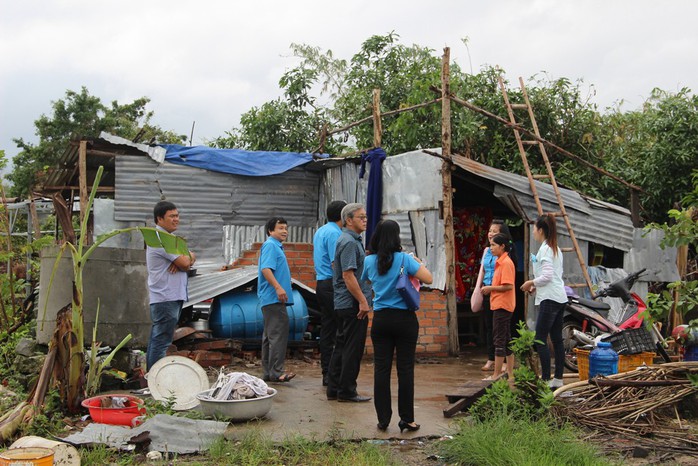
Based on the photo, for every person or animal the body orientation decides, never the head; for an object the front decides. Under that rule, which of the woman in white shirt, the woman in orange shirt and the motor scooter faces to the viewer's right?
the motor scooter

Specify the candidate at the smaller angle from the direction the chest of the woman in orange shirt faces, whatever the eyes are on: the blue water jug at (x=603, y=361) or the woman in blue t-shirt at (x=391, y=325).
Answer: the woman in blue t-shirt

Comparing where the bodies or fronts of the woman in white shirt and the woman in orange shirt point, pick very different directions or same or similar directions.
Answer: same or similar directions

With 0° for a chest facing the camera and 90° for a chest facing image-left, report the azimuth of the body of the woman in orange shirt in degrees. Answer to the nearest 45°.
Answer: approximately 90°

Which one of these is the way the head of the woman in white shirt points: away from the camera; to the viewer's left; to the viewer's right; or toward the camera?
to the viewer's left

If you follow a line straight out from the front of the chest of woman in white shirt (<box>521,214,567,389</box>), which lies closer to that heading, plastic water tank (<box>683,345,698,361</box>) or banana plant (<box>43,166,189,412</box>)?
the banana plant

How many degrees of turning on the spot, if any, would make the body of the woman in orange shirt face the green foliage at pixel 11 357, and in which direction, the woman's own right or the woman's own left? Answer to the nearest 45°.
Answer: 0° — they already face it

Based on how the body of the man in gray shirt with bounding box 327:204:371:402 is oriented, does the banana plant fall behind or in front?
behind

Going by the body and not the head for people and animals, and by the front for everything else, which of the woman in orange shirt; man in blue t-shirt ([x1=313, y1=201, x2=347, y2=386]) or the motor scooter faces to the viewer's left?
the woman in orange shirt

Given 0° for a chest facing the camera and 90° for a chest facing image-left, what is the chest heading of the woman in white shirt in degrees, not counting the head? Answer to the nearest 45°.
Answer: approximately 90°

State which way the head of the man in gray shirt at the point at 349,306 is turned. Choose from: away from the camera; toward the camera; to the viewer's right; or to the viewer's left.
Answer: to the viewer's right

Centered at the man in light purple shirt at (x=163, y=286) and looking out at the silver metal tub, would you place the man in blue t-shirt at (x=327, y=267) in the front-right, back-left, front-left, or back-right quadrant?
front-left

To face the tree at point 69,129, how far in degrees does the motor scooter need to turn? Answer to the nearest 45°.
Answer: approximately 135° to its left
